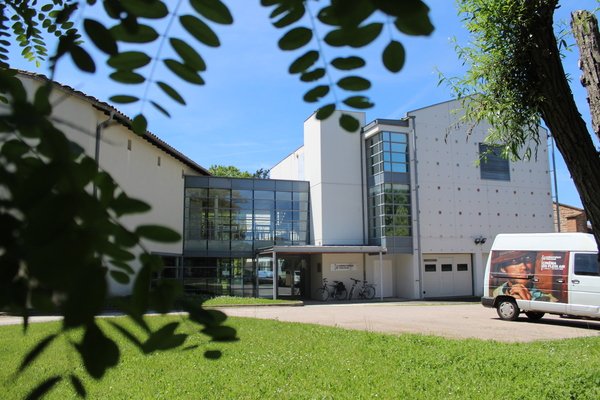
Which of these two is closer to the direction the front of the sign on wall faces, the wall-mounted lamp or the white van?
the white van

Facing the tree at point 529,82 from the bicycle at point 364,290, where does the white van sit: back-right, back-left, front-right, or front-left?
front-left

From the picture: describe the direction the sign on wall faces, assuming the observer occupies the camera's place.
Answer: facing the viewer

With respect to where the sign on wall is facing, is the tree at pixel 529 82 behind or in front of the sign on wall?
in front

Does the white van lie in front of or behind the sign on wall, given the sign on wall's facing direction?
in front

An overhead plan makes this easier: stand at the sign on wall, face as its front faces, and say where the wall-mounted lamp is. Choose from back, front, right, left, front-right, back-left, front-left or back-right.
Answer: left
